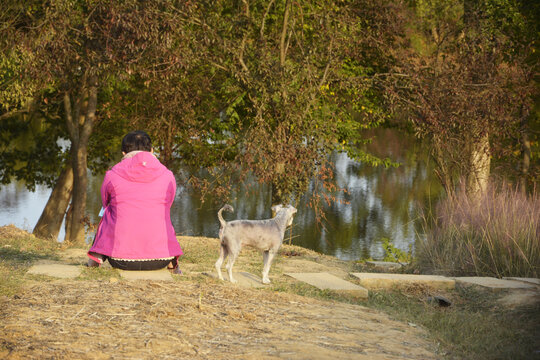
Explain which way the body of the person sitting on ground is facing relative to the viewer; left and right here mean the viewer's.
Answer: facing away from the viewer

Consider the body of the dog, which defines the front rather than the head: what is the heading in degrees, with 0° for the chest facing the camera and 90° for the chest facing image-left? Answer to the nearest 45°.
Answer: approximately 270°

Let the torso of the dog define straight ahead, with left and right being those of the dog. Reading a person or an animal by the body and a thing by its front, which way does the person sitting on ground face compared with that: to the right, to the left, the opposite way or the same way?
to the left

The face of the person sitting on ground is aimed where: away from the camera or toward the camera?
away from the camera

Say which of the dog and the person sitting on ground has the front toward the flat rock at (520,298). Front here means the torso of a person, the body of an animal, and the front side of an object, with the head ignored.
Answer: the dog

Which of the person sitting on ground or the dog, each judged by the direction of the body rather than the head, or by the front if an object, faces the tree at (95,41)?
the person sitting on ground

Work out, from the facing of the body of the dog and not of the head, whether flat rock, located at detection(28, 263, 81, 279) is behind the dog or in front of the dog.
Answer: behind

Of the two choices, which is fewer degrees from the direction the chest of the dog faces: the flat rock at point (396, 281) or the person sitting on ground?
the flat rock

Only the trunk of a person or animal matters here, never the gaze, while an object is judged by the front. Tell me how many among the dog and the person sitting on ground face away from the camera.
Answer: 1

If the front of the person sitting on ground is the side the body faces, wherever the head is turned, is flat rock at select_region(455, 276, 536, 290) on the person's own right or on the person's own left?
on the person's own right

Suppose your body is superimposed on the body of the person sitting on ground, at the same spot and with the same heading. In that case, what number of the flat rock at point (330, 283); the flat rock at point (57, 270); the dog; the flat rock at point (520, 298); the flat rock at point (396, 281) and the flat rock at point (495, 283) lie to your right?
5

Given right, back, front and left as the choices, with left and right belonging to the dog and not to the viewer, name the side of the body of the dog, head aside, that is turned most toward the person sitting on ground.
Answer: back

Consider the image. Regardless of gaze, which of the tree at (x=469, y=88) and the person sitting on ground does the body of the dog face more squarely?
the tree

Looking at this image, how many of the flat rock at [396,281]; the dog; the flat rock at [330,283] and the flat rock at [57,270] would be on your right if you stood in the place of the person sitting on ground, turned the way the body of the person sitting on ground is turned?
3
